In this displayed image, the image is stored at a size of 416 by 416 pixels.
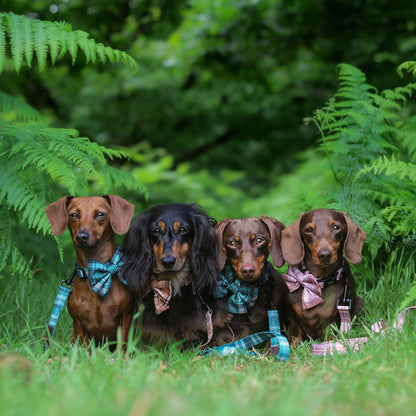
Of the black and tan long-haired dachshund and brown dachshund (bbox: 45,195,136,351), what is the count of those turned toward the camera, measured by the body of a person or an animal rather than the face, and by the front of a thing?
2

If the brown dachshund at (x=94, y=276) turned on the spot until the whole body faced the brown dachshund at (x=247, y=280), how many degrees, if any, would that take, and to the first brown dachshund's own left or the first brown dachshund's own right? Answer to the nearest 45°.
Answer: approximately 90° to the first brown dachshund's own left

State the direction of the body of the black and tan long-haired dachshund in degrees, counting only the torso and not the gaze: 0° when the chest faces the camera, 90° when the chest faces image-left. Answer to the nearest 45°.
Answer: approximately 0°

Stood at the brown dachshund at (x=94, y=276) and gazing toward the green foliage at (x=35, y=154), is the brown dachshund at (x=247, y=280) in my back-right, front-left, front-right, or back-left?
back-right

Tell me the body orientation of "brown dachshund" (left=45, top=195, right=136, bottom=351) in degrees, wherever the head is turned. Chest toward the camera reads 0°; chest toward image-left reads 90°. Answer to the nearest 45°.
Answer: approximately 0°

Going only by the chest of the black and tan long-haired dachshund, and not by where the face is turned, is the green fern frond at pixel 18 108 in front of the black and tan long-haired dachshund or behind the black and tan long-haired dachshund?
behind

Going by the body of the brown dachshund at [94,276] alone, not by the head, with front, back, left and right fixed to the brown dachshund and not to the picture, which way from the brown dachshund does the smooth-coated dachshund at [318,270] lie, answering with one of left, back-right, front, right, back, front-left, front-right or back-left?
left
